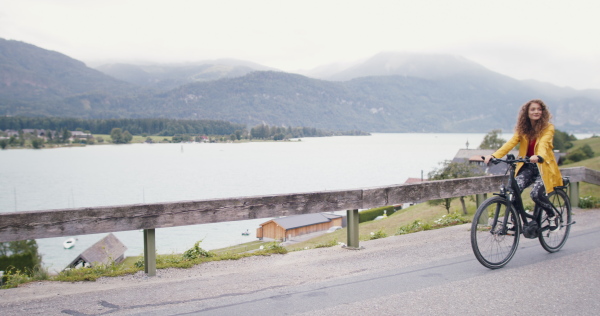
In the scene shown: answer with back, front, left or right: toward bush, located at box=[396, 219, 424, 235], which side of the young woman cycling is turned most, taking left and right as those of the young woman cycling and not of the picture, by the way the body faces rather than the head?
right

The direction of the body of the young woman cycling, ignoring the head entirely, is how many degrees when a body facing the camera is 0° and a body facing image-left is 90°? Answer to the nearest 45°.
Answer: approximately 45°

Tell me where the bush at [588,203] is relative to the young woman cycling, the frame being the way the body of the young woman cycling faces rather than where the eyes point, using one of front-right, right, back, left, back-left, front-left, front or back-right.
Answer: back-right

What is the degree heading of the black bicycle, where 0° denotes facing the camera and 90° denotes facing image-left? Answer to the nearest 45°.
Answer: approximately 45°

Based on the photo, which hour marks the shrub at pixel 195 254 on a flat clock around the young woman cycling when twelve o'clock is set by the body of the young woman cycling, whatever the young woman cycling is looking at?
The shrub is roughly at 1 o'clock from the young woman cycling.

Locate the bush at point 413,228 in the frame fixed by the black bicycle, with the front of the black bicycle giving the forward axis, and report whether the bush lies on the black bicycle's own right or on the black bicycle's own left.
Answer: on the black bicycle's own right
